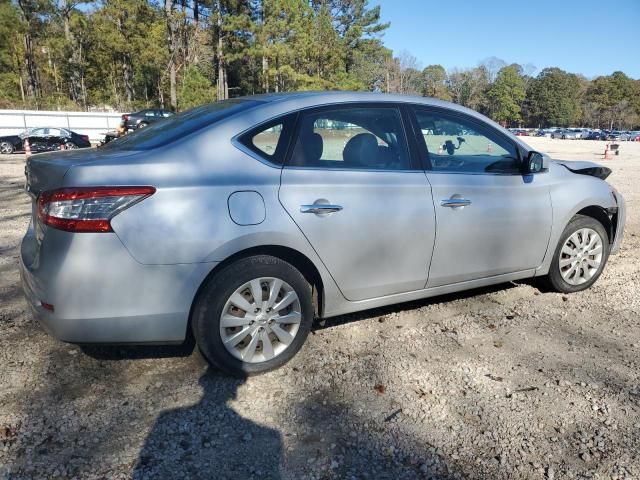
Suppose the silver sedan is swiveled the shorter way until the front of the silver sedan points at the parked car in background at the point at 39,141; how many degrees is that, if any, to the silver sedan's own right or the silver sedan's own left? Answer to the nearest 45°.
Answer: approximately 90° to the silver sedan's own left

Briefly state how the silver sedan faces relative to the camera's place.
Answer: facing away from the viewer and to the right of the viewer

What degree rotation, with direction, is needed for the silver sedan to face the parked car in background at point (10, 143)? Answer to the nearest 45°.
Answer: approximately 90° to its left
